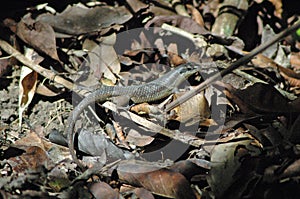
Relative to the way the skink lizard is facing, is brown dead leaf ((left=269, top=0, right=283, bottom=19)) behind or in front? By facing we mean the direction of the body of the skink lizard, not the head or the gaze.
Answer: in front

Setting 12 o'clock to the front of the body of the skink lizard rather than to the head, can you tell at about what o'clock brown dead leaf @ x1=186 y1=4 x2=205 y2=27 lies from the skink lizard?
The brown dead leaf is roughly at 10 o'clock from the skink lizard.

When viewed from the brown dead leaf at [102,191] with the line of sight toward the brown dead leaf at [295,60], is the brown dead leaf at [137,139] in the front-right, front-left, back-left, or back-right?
front-left

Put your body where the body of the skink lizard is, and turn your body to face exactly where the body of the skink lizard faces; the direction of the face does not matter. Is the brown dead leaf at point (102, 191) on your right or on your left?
on your right

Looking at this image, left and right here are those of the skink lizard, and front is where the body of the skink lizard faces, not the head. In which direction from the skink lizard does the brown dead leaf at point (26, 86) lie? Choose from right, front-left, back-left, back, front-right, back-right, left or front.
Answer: back

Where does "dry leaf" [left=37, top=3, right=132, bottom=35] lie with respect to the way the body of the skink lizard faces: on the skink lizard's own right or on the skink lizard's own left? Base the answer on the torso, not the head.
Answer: on the skink lizard's own left

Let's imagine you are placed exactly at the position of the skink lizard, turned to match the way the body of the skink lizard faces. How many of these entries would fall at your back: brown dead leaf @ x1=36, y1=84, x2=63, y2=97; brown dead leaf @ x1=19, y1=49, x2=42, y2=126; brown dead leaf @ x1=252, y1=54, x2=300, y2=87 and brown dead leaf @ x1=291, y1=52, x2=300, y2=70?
2

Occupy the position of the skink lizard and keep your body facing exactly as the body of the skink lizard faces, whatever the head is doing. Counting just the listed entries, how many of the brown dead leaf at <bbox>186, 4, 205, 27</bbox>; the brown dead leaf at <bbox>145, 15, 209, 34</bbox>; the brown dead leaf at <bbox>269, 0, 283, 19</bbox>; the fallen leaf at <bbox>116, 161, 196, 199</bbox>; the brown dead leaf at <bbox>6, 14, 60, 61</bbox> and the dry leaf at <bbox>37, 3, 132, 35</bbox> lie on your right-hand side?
1

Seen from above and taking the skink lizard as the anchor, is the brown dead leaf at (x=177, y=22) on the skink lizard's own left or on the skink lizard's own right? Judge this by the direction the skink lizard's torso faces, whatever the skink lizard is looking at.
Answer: on the skink lizard's own left

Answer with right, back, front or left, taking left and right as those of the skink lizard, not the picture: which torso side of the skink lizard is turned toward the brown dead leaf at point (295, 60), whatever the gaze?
front

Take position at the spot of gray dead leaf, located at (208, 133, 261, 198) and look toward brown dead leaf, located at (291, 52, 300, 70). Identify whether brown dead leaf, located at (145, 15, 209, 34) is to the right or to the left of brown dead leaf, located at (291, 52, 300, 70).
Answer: left

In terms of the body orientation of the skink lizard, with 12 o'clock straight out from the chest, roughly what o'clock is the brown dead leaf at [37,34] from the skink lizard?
The brown dead leaf is roughly at 7 o'clock from the skink lizard.

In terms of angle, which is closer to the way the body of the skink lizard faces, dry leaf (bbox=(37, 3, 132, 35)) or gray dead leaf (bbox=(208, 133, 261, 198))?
the gray dead leaf

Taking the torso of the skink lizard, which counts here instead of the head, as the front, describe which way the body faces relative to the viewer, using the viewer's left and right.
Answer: facing to the right of the viewer

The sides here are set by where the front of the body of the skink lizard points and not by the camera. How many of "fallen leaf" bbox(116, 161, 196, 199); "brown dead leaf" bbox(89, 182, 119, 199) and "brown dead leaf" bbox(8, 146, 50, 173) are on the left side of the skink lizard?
0

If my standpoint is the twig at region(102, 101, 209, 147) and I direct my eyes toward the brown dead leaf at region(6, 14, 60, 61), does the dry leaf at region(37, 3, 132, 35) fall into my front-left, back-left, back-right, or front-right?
front-right

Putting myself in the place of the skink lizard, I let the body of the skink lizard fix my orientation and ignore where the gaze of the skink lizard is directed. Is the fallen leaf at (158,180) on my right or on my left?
on my right
